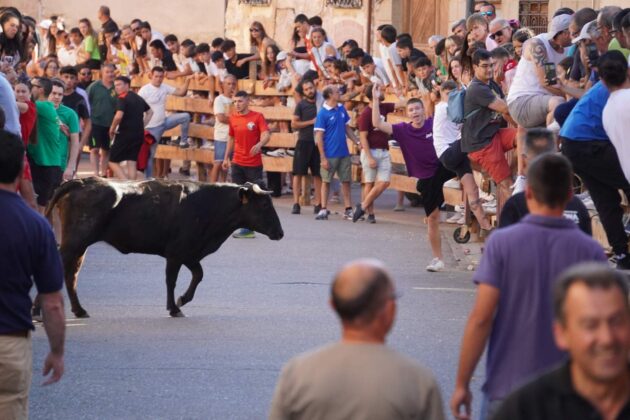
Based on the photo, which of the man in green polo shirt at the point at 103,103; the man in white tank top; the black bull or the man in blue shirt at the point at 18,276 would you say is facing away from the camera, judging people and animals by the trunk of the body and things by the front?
the man in blue shirt

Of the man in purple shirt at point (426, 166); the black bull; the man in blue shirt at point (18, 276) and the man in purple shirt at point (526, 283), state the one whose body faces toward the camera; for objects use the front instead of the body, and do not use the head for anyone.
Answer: the man in purple shirt at point (426, 166)

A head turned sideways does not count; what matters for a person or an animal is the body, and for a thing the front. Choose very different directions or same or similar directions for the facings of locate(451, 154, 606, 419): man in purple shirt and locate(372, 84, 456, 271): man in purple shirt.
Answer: very different directions

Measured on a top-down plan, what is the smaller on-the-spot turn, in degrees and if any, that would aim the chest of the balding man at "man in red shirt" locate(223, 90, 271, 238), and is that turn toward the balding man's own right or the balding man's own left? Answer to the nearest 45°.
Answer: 0° — they already face them

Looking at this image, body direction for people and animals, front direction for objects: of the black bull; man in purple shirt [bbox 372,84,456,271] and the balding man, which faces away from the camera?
the balding man

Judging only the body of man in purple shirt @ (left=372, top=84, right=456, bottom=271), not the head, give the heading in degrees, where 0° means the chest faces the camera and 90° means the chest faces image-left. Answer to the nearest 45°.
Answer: approximately 0°

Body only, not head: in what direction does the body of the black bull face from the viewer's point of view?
to the viewer's right

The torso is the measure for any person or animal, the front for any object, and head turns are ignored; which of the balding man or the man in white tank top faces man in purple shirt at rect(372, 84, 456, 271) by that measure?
the balding man

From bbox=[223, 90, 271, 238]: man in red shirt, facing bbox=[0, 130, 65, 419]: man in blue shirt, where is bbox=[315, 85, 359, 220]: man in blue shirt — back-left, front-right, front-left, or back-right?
back-left

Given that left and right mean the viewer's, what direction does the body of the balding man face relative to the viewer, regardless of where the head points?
facing away from the viewer
